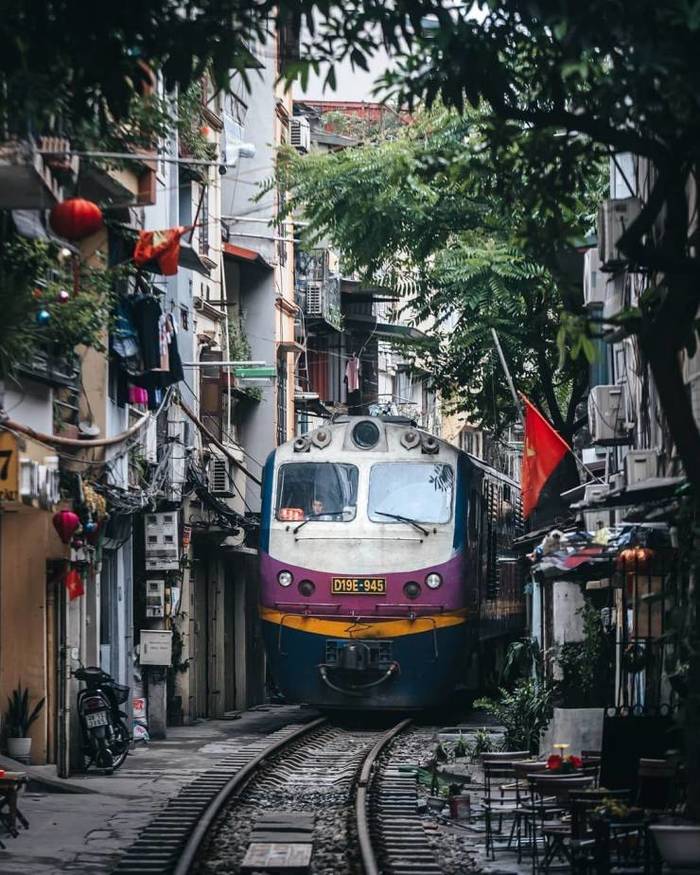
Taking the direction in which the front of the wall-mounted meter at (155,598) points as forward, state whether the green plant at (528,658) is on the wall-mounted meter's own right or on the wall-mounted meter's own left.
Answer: on the wall-mounted meter's own left

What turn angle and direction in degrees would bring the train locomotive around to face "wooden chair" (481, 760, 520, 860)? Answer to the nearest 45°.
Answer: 0° — it already faces it

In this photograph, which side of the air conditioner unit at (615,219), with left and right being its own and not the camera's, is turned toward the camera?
left

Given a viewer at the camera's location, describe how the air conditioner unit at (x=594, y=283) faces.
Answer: facing to the left of the viewer
